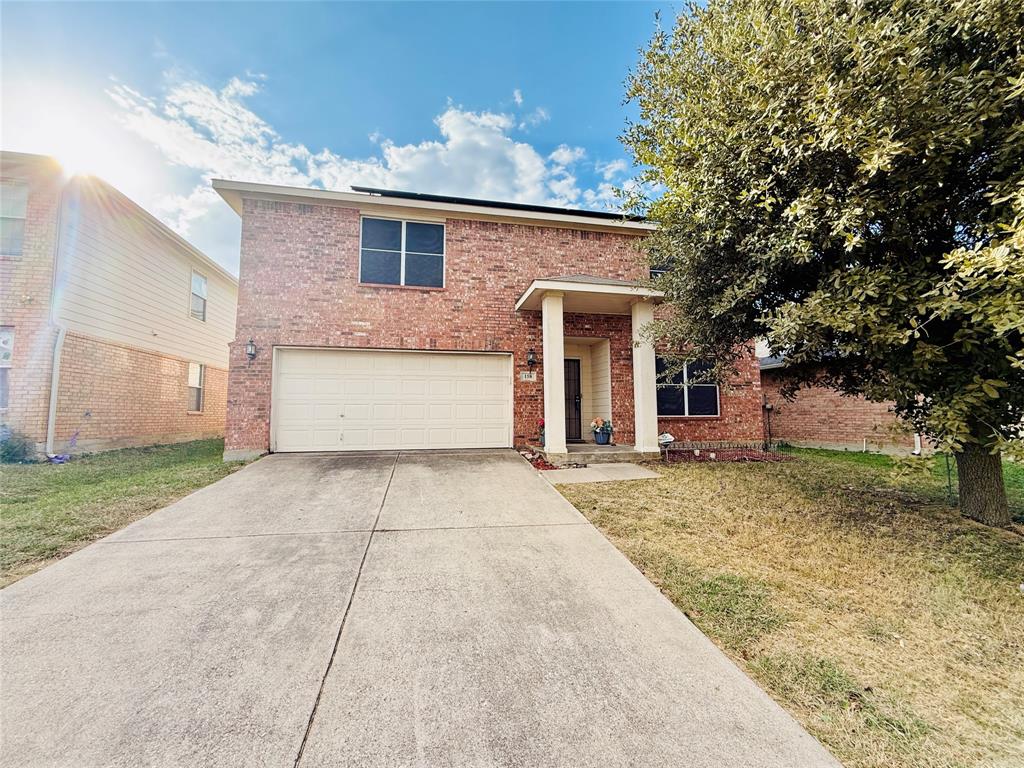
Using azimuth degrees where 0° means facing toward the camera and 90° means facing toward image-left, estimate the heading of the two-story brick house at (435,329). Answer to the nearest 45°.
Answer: approximately 0°

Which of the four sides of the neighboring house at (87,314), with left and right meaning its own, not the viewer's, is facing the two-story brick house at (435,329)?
left

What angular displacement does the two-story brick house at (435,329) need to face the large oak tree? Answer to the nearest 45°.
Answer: approximately 45° to its left

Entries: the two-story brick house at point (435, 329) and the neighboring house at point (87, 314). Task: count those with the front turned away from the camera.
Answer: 0

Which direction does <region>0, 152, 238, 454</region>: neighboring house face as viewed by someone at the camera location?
facing the viewer and to the left of the viewer

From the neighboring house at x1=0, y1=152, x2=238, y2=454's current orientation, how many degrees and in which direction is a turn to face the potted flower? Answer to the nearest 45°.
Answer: approximately 90° to its left

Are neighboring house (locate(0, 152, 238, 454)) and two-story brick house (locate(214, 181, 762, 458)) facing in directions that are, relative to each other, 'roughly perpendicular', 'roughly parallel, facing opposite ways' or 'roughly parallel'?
roughly parallel

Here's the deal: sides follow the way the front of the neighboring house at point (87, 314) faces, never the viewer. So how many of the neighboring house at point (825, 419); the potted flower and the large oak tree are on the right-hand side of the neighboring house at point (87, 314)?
0

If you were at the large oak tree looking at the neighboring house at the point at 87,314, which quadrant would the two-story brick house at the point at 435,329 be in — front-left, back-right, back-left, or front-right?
front-right

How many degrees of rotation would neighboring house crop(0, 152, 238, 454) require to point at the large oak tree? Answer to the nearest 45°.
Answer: approximately 45° to its left

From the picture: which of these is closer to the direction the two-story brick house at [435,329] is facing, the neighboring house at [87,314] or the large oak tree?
the large oak tree

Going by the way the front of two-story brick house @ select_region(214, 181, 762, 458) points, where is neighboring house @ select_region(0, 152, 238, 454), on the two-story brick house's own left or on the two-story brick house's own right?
on the two-story brick house's own right

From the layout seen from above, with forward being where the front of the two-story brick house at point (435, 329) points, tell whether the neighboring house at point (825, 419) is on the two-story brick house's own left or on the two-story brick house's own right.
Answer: on the two-story brick house's own left

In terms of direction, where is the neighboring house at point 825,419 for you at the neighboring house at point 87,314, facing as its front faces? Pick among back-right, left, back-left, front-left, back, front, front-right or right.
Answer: left
